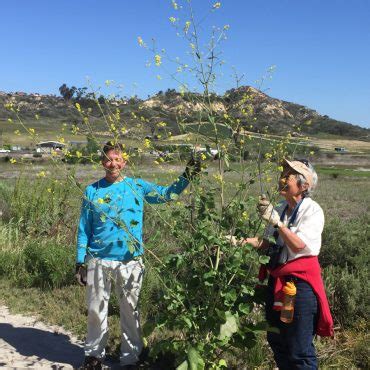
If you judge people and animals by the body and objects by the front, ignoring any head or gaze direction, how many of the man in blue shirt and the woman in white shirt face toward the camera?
1

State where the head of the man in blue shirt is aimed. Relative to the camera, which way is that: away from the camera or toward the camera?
toward the camera

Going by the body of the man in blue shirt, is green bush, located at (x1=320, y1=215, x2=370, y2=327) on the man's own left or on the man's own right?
on the man's own left

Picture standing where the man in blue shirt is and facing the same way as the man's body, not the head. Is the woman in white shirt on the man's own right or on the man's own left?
on the man's own left

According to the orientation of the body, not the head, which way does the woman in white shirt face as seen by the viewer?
to the viewer's left

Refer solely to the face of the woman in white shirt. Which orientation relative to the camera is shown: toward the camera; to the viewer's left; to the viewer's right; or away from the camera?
to the viewer's left

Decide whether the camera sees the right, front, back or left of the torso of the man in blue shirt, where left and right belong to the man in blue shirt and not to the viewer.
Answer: front

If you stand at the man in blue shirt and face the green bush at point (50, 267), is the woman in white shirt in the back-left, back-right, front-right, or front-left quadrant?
back-right

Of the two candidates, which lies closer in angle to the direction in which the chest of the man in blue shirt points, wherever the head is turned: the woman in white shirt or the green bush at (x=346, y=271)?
the woman in white shirt

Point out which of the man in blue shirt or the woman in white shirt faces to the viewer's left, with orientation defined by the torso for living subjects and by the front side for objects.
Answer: the woman in white shirt

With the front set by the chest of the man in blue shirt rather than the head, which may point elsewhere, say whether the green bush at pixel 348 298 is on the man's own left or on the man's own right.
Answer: on the man's own left

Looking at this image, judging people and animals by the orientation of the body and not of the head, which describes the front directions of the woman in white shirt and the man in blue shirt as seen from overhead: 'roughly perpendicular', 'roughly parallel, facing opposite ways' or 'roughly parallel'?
roughly perpendicular
